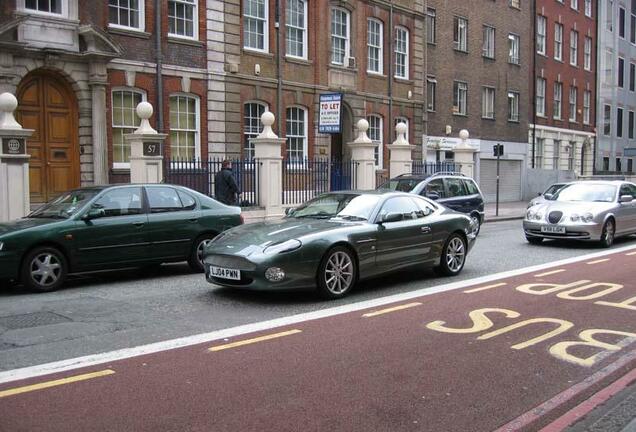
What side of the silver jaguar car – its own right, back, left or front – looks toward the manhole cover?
front

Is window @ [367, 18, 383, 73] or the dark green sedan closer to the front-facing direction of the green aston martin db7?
the dark green sedan

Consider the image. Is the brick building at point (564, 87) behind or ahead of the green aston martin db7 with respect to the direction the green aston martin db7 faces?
behind

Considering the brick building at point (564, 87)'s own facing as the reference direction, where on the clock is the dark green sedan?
The dark green sedan is roughly at 2 o'clock from the brick building.

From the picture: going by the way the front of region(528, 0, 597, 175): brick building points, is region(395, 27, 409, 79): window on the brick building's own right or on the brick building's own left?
on the brick building's own right

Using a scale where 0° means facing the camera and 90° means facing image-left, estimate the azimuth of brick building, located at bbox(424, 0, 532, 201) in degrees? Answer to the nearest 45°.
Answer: approximately 315°

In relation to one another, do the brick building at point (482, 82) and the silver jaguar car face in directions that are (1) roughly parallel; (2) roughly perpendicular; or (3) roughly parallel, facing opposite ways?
roughly perpendicular

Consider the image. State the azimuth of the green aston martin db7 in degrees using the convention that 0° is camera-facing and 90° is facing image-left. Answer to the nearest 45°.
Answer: approximately 45°

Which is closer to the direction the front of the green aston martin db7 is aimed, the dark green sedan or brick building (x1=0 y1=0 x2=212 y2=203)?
the dark green sedan

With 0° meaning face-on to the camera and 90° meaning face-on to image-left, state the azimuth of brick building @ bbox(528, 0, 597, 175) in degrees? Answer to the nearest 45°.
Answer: approximately 315°

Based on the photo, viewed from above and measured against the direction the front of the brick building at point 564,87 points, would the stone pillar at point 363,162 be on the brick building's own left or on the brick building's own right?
on the brick building's own right

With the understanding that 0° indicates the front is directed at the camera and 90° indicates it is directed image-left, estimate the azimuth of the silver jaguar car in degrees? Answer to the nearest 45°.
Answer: approximately 45°

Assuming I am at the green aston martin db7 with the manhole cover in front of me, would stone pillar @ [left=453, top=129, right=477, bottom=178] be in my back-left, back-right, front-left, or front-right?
back-right

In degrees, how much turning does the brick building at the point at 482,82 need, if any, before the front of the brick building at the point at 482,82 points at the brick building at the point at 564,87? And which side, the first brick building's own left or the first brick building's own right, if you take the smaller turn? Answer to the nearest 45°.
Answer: approximately 90° to the first brick building's own left

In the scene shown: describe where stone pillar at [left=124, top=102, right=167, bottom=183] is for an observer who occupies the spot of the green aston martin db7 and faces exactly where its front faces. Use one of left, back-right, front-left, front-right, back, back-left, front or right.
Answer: right

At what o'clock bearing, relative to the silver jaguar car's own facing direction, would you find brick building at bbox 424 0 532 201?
The brick building is roughly at 4 o'clock from the silver jaguar car.
